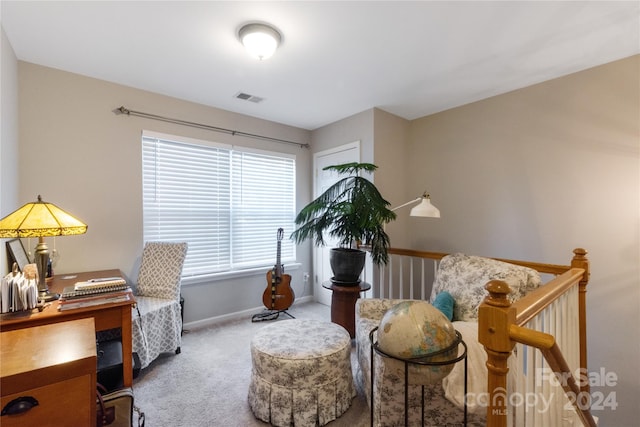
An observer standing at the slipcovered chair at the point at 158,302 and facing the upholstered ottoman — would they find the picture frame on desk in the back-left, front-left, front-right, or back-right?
back-right

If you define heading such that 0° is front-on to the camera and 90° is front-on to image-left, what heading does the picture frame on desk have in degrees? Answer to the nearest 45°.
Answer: approximately 315°

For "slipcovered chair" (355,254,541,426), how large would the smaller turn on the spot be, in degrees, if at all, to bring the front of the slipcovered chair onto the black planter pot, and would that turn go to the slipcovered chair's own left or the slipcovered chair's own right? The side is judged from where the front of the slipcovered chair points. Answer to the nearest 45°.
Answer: approximately 90° to the slipcovered chair's own right

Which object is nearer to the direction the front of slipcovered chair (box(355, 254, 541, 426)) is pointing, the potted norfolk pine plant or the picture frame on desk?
the picture frame on desk

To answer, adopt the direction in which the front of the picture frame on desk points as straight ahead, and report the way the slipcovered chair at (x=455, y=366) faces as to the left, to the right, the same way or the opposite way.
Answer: the opposite way
